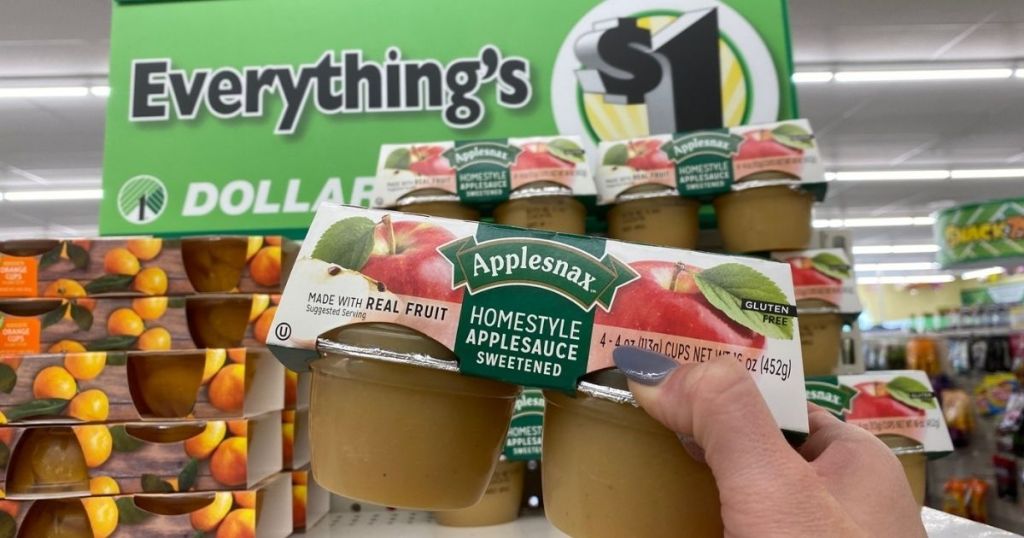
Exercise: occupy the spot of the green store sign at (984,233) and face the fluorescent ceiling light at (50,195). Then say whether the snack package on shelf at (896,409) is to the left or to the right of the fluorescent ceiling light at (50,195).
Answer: left

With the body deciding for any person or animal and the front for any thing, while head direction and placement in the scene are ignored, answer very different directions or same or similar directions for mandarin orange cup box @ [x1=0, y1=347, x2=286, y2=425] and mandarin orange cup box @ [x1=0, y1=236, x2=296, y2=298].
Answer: same or similar directions

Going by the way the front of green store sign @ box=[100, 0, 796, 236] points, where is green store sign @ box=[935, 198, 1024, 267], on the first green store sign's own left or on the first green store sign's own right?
on the first green store sign's own left

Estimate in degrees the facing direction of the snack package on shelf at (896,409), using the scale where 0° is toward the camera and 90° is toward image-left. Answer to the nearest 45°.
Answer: approximately 0°

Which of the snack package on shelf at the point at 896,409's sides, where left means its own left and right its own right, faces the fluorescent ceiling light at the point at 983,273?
back

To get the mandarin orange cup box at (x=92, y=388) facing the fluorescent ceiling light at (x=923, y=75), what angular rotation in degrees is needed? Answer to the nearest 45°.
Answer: approximately 90° to its left

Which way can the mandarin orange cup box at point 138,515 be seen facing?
toward the camera

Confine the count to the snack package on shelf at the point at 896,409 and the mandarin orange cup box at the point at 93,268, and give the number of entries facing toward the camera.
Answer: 2

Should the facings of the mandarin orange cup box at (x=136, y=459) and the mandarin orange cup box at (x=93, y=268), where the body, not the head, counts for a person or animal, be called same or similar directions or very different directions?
same or similar directions

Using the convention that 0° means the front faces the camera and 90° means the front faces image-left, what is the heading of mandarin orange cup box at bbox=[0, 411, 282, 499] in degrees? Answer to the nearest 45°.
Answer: approximately 0°

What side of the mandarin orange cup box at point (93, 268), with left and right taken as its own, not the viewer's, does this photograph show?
front

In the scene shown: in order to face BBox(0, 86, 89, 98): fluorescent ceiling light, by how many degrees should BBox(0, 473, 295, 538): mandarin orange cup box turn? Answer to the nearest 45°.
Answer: approximately 180°
